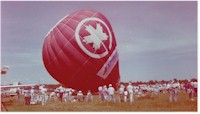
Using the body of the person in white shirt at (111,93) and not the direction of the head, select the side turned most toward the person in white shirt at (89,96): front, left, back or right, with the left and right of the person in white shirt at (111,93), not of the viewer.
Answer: left

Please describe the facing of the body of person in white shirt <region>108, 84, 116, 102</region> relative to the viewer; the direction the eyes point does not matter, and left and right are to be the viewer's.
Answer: facing away from the viewer

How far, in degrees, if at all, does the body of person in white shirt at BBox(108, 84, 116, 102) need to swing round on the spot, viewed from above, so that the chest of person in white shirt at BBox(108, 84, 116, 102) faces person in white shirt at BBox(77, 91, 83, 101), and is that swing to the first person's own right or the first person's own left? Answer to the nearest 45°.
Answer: approximately 90° to the first person's own left

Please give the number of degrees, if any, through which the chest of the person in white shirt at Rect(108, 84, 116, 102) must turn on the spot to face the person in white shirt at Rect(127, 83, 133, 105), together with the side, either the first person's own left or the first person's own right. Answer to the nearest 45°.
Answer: approximately 90° to the first person's own right
